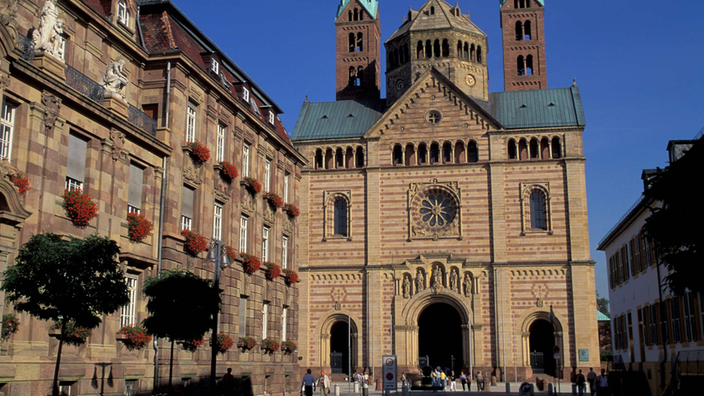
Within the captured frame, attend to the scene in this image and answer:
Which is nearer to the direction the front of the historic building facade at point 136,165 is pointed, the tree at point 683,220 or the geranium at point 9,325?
the tree

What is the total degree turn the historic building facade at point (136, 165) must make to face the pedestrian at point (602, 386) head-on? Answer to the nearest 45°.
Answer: approximately 45° to its left

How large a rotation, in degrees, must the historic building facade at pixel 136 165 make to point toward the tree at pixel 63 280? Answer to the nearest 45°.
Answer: approximately 45° to its right

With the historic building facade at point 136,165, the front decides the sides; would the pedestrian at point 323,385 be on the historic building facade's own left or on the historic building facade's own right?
on the historic building facade's own left

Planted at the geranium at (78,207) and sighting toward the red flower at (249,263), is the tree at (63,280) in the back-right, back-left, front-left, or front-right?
back-right

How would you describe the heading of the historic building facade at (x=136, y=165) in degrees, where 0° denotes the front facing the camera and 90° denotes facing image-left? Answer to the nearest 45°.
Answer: approximately 315°

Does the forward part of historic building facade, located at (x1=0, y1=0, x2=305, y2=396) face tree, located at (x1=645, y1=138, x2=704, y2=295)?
yes
